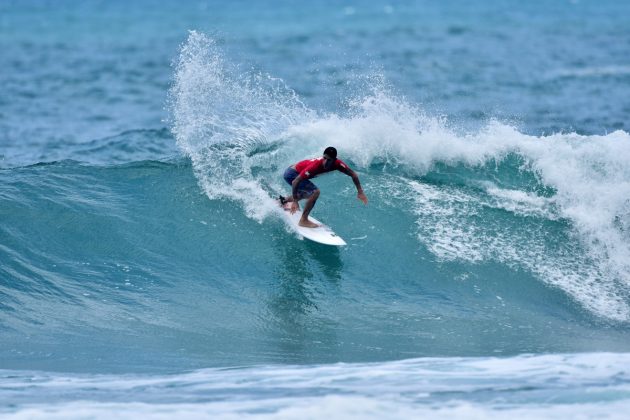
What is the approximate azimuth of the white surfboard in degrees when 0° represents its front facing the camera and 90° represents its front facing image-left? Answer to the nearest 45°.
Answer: approximately 315°

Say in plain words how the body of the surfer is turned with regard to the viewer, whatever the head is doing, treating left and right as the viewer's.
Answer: facing the viewer and to the right of the viewer
